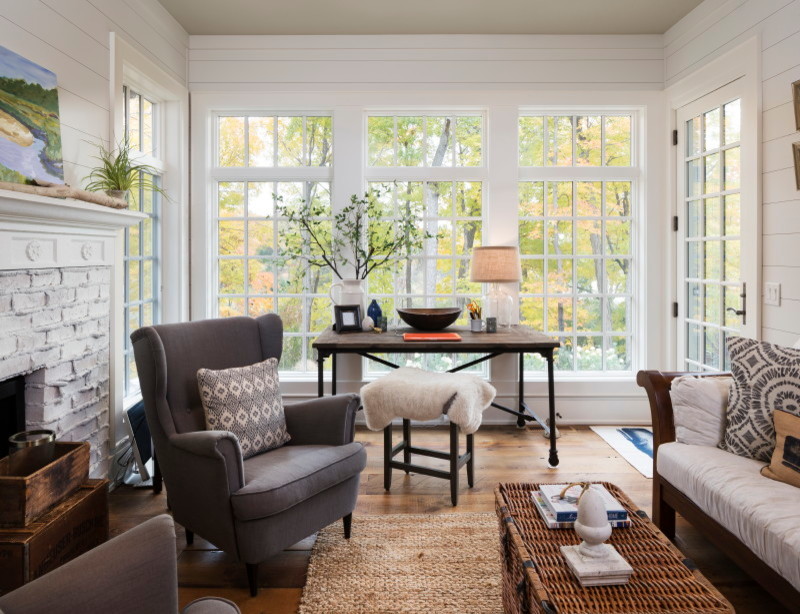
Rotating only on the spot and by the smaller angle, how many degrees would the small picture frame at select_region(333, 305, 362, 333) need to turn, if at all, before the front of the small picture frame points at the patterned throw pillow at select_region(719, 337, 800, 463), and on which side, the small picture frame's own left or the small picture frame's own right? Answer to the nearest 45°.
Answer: approximately 45° to the small picture frame's own left

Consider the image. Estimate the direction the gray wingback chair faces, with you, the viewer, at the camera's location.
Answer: facing the viewer and to the right of the viewer

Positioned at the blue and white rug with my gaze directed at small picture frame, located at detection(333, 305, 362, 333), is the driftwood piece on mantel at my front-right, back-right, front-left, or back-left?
front-left

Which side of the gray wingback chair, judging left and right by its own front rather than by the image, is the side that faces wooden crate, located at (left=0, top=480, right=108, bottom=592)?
right

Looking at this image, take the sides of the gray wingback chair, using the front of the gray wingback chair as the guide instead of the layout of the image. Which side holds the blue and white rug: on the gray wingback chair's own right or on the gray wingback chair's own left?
on the gray wingback chair's own left

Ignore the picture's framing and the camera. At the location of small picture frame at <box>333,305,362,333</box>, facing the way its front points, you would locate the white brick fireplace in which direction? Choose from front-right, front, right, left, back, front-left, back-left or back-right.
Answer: front-right

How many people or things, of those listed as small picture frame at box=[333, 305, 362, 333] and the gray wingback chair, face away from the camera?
0

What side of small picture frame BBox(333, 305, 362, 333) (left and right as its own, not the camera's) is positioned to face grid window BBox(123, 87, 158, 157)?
right

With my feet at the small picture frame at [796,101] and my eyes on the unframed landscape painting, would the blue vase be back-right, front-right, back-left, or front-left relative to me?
front-right

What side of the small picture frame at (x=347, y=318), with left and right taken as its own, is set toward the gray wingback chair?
front

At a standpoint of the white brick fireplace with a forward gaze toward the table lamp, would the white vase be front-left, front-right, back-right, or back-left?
front-left

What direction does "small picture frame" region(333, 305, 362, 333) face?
toward the camera

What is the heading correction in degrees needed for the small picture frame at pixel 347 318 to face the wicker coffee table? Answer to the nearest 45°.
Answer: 0° — it already faces it

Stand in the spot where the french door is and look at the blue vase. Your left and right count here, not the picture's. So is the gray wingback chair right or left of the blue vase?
left
